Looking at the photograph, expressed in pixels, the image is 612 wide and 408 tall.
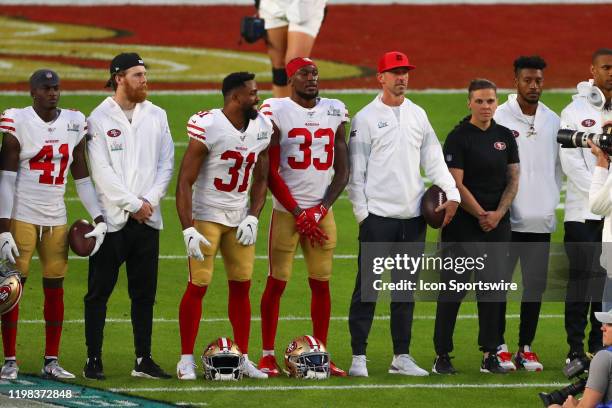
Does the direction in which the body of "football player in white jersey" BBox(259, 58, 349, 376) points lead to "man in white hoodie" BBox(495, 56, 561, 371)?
no

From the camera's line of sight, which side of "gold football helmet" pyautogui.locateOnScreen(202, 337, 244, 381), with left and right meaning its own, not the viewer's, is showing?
front

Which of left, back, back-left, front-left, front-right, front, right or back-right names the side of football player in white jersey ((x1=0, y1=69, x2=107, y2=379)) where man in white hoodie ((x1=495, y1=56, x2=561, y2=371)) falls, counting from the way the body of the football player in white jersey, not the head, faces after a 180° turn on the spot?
right

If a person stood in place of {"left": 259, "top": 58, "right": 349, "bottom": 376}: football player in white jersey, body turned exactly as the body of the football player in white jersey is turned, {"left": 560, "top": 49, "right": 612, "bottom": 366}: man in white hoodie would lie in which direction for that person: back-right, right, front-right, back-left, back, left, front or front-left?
left

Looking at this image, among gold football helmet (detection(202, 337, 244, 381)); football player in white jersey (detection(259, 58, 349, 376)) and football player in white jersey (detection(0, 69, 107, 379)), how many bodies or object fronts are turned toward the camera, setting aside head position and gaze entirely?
3

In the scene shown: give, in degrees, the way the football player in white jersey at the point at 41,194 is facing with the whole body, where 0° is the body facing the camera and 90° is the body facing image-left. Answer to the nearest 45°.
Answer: approximately 0°

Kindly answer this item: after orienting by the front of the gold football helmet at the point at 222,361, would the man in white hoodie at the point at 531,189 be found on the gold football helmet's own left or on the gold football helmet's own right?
on the gold football helmet's own left

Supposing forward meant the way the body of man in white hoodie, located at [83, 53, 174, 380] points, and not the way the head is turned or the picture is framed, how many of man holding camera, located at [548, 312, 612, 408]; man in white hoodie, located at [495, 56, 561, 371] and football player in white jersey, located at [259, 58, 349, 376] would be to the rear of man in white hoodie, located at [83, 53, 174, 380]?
0

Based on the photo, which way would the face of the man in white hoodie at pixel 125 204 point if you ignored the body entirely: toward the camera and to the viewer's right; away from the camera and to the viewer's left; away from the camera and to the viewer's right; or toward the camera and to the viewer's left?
toward the camera and to the viewer's right

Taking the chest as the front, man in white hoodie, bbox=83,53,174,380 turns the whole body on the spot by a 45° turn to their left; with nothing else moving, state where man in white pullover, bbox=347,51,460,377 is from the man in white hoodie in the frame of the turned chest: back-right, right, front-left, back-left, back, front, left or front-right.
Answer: front

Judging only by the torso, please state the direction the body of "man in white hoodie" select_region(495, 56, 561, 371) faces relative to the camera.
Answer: toward the camera

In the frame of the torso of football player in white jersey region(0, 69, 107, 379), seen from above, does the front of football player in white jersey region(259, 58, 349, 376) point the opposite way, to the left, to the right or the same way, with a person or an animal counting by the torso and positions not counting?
the same way

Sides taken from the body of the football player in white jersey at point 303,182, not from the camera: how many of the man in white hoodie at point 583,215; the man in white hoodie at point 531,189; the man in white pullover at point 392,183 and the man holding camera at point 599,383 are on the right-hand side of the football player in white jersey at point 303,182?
0

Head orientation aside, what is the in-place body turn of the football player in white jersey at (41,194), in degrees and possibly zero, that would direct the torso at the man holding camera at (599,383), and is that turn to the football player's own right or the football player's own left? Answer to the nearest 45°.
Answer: approximately 45° to the football player's own left

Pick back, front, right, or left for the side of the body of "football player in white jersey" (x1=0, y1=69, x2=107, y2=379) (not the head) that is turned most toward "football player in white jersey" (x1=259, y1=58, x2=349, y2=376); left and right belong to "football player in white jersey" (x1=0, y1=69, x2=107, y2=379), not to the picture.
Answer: left

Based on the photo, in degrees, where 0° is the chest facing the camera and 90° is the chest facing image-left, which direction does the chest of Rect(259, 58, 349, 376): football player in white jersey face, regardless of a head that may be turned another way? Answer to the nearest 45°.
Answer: approximately 0°

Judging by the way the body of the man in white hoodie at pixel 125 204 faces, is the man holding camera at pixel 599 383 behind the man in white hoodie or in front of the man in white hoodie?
in front
